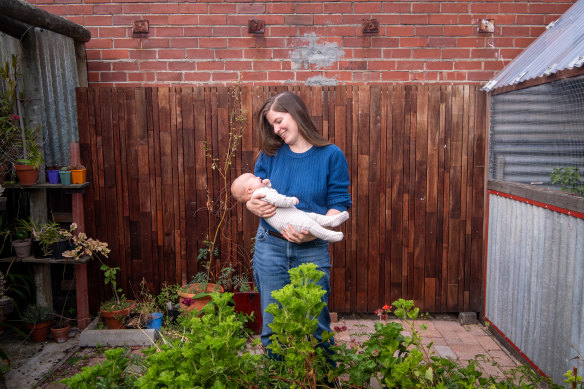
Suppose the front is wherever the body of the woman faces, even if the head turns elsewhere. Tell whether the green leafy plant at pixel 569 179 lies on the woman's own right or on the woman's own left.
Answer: on the woman's own left

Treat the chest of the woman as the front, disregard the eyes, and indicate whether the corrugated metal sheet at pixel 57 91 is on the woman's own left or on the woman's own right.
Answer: on the woman's own right

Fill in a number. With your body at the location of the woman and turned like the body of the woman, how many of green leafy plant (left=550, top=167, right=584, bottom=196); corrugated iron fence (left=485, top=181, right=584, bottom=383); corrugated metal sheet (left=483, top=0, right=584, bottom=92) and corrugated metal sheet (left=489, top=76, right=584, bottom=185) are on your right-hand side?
0

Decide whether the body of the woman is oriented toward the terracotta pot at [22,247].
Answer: no

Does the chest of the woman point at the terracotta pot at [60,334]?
no

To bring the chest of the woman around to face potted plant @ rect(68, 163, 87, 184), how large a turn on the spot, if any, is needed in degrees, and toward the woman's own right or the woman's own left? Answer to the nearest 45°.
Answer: approximately 135° to the woman's own right

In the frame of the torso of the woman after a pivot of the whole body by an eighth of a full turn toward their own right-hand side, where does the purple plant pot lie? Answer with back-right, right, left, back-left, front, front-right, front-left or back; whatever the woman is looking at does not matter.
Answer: right

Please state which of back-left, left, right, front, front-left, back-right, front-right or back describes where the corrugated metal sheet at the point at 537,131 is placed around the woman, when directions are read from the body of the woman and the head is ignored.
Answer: back-left

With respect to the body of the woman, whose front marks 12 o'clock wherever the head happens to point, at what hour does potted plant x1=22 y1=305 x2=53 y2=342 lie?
The potted plant is roughly at 4 o'clock from the woman.

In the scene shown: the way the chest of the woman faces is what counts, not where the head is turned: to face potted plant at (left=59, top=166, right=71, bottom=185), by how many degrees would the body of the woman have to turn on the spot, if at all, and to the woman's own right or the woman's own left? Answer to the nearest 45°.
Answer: approximately 135° to the woman's own right

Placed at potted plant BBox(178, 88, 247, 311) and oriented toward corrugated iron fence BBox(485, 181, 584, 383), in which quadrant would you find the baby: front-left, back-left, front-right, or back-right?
front-right

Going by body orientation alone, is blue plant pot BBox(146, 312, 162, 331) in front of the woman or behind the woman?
behind

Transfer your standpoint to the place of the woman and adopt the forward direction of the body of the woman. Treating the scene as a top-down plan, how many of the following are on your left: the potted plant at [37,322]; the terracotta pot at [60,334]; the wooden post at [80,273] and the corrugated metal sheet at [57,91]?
0

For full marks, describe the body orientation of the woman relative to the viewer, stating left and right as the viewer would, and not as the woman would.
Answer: facing the viewer

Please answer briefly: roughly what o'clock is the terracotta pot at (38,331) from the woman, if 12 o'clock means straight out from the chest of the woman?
The terracotta pot is roughly at 4 o'clock from the woman.

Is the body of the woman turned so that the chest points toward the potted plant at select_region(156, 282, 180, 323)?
no
